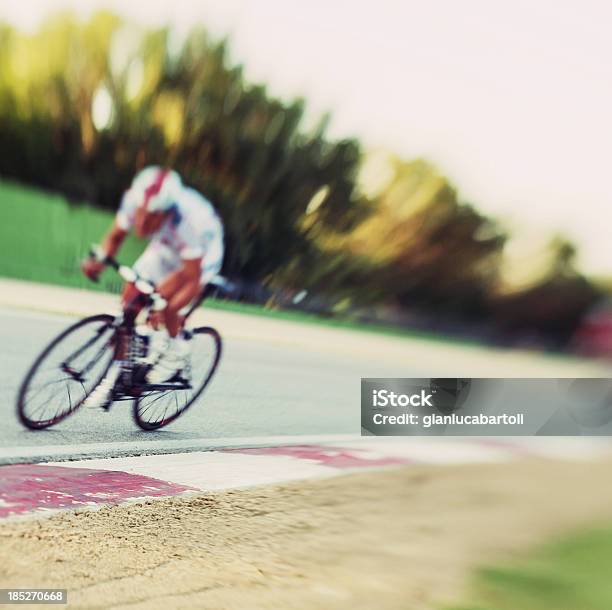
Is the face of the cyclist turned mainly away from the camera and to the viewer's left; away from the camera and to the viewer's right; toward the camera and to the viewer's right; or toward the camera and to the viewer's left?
toward the camera and to the viewer's left

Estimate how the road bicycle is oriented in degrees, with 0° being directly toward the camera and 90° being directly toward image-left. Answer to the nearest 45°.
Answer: approximately 45°

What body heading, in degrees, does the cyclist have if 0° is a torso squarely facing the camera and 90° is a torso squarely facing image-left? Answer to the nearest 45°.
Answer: approximately 45°
